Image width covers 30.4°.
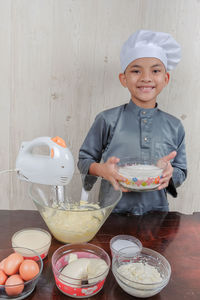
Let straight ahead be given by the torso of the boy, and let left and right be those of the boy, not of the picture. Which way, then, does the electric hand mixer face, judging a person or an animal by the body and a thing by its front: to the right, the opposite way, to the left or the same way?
to the left

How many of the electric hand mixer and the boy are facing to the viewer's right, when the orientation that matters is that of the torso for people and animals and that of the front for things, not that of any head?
1

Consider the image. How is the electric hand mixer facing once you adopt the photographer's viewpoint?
facing to the right of the viewer

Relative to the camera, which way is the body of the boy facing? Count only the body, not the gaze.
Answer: toward the camera

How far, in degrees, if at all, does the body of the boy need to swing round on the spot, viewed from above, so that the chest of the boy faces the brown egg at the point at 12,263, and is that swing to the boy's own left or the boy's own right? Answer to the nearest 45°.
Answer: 0° — they already face it

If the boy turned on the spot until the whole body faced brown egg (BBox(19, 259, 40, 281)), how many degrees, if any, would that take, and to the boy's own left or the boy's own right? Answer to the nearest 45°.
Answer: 0° — they already face it

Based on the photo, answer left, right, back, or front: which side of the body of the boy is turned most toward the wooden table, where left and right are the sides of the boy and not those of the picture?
front

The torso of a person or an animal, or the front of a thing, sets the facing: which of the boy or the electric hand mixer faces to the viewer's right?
the electric hand mixer

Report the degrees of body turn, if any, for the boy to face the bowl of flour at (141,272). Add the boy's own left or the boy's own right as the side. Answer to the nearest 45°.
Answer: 0° — they already face it
